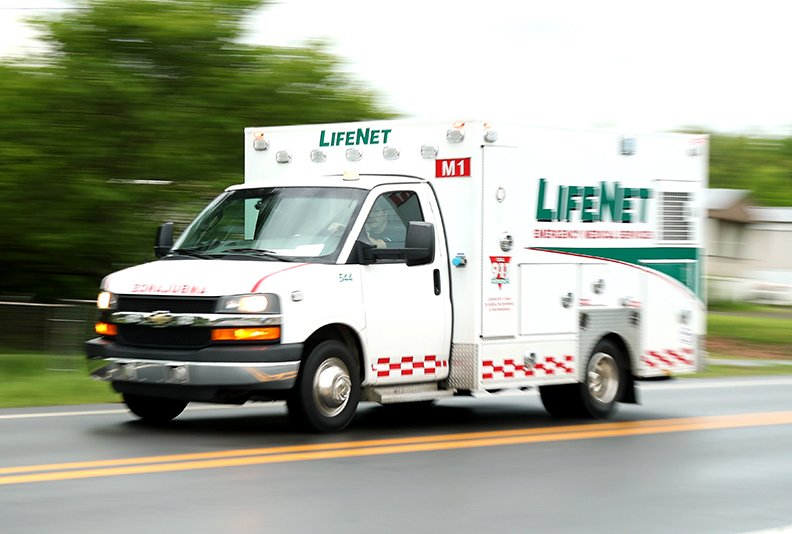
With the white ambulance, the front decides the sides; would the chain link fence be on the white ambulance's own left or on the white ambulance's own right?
on the white ambulance's own right

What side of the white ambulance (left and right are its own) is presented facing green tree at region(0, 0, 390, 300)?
right

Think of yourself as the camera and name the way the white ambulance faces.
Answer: facing the viewer and to the left of the viewer
